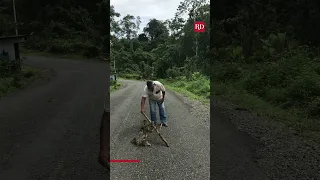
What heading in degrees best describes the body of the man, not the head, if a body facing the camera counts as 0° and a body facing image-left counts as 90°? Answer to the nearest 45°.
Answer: approximately 45°
